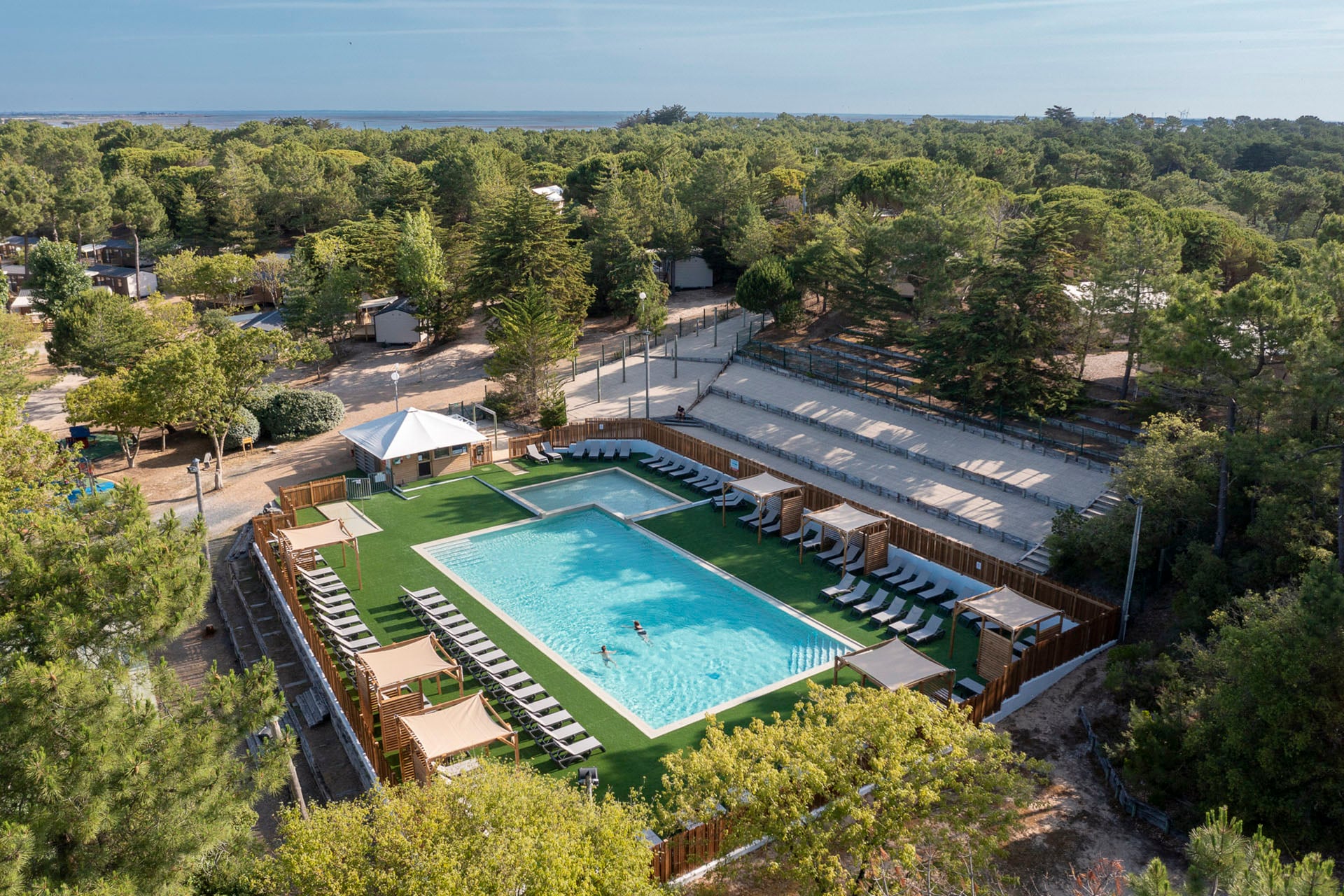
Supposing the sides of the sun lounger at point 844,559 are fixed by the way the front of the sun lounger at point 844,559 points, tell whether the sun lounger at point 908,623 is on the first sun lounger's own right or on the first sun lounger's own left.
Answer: on the first sun lounger's own left

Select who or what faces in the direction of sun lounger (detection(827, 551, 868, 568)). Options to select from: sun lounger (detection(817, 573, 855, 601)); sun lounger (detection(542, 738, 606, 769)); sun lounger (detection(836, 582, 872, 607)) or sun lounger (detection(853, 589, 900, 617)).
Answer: sun lounger (detection(542, 738, 606, 769))

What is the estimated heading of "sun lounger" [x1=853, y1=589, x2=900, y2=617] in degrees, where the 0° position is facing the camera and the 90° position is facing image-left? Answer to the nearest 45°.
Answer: approximately 45°

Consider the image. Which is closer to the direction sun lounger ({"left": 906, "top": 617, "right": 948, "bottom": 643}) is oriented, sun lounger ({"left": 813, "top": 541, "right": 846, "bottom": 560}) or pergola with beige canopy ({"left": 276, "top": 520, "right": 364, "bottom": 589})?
the pergola with beige canopy

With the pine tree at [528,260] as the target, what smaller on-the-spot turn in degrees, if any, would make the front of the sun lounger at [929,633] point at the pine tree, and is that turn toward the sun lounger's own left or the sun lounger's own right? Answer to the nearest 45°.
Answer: approximately 90° to the sun lounger's own right

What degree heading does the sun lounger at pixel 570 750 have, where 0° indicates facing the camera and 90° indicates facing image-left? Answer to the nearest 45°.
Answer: approximately 225°

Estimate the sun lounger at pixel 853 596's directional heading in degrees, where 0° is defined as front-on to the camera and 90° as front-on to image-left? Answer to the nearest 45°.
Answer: approximately 45°

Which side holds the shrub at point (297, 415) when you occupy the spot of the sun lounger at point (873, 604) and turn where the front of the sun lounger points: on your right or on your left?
on your right

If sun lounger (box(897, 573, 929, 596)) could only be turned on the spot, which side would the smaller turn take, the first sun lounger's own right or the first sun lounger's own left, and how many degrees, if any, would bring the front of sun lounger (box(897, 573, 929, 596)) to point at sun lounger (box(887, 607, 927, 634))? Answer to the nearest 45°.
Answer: approximately 45° to the first sun lounger's own left

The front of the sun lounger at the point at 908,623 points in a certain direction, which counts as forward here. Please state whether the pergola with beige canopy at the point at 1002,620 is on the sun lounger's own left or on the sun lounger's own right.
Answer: on the sun lounger's own left
